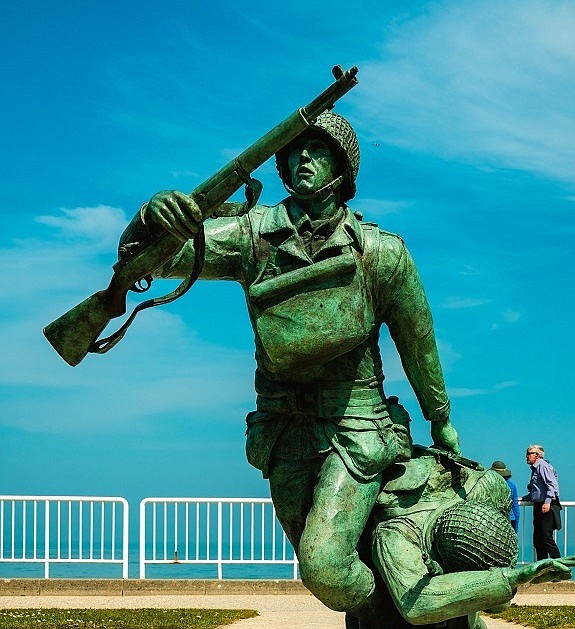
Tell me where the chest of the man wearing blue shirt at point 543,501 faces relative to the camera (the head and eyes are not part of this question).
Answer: to the viewer's left

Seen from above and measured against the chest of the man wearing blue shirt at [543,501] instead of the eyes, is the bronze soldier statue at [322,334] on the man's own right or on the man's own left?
on the man's own left
